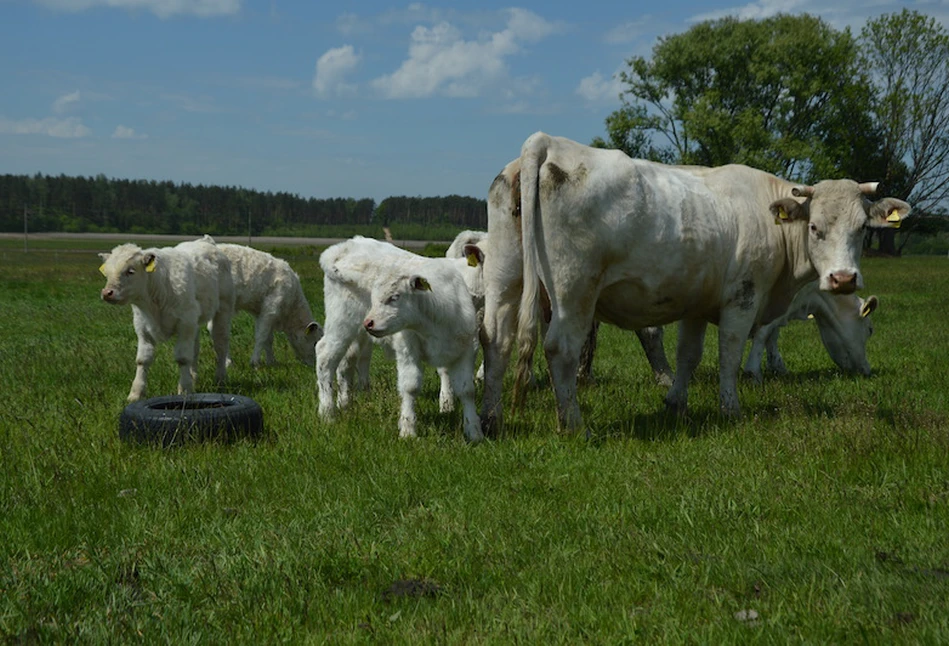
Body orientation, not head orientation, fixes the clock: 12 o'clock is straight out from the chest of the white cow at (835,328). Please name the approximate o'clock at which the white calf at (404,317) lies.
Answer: the white calf at (404,317) is roughly at 4 o'clock from the white cow at (835,328).

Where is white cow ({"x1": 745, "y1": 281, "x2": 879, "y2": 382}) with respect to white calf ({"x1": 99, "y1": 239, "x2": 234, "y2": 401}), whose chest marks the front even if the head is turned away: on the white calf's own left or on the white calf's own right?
on the white calf's own left

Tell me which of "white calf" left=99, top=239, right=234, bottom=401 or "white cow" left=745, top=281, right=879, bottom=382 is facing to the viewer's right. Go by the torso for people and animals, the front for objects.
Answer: "white cow" left=745, top=281, right=879, bottom=382

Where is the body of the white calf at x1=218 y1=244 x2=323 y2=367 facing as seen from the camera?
to the viewer's right

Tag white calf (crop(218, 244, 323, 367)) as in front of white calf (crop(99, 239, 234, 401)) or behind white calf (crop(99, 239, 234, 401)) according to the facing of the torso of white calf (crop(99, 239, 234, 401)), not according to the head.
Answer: behind

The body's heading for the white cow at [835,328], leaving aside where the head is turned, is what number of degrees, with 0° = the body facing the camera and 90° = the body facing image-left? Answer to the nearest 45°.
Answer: approximately 270°

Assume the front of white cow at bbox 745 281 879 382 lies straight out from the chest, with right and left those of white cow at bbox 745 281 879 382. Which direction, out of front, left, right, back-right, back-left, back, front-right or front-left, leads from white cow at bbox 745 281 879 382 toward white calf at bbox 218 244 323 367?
back

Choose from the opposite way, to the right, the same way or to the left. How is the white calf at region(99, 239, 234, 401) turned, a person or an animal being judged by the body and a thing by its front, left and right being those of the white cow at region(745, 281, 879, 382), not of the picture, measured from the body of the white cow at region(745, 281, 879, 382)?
to the right

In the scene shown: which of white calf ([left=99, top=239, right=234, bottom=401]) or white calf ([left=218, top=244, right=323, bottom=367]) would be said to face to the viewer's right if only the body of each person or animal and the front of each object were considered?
white calf ([left=218, top=244, right=323, bottom=367])

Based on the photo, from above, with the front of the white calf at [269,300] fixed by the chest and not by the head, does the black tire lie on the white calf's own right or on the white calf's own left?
on the white calf's own right

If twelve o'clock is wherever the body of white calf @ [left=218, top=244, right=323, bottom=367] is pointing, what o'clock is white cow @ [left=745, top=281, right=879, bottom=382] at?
white cow @ [left=745, top=281, right=879, bottom=382] is roughly at 1 o'clock from white calf @ [left=218, top=244, right=323, bottom=367].

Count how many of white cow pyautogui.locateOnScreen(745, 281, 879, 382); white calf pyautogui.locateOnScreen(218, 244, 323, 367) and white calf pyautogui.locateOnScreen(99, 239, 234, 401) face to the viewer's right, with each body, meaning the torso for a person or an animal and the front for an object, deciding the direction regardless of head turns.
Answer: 2

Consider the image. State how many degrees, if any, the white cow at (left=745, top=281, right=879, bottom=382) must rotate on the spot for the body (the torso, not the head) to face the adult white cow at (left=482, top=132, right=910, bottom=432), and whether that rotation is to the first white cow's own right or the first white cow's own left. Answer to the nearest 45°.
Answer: approximately 90° to the first white cow's own right
